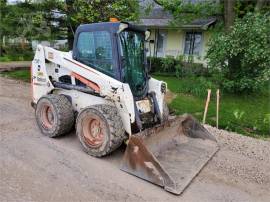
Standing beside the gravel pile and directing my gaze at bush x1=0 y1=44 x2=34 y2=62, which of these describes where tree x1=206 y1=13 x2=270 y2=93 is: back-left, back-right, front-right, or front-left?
front-right

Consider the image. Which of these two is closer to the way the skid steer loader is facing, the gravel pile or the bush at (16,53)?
the gravel pile

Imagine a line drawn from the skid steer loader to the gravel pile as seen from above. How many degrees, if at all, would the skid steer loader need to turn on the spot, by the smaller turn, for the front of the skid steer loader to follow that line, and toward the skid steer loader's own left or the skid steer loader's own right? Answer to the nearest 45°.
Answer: approximately 45° to the skid steer loader's own left

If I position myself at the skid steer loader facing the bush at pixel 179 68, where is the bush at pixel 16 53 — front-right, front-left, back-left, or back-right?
front-left

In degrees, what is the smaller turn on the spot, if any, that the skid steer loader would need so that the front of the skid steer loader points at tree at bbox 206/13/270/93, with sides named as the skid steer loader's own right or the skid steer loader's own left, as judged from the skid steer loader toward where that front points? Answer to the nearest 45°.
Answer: approximately 90° to the skid steer loader's own left

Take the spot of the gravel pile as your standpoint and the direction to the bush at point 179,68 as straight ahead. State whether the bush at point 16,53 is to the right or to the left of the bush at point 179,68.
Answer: left

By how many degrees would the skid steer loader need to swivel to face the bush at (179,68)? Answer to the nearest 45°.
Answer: approximately 135° to its left

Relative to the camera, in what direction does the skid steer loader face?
facing the viewer and to the right of the viewer

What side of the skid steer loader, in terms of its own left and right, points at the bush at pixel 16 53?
back
